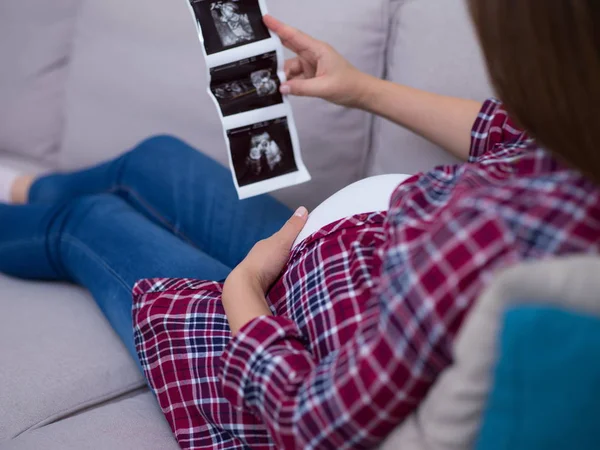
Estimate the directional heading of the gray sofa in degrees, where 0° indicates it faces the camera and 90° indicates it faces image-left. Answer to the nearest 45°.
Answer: approximately 0°

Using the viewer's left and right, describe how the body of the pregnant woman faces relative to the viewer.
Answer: facing away from the viewer and to the left of the viewer
